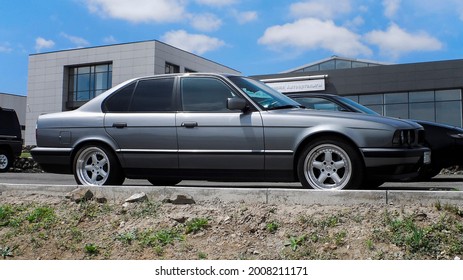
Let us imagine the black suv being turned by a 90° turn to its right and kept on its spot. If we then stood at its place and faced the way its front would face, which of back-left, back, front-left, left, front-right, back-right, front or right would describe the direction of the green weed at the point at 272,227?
back

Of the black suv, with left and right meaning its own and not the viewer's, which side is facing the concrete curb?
left

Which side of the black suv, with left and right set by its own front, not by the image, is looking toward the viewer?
left

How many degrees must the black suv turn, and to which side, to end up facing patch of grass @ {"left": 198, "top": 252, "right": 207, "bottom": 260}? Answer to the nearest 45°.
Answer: approximately 90° to its left

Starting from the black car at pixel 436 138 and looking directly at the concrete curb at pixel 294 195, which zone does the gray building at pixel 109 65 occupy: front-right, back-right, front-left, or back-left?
back-right

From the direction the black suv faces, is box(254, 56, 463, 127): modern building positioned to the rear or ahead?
to the rear
